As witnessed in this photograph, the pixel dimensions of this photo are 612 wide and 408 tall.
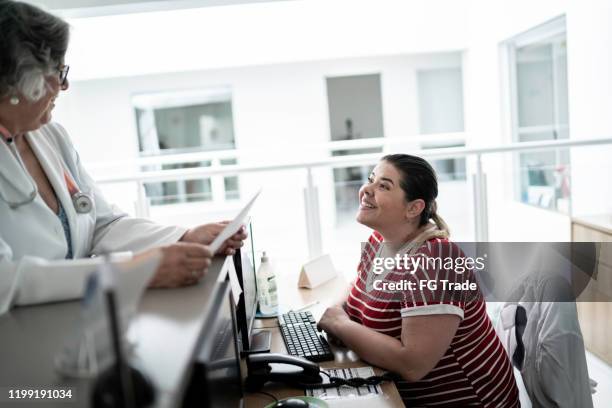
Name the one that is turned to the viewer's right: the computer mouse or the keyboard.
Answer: the keyboard

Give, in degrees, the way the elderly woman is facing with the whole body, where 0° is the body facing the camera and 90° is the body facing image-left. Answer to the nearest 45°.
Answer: approximately 315°

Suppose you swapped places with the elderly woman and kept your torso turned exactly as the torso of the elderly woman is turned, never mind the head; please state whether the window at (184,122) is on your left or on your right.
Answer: on your left

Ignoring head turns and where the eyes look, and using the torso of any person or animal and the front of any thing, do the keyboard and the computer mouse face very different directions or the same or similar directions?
very different directions

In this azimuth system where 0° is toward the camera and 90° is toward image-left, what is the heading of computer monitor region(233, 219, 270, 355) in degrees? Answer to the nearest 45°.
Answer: approximately 270°

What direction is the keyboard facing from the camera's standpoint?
to the viewer's right

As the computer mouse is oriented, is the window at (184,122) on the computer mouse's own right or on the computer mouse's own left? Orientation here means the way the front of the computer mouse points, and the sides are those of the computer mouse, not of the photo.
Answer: on the computer mouse's own right

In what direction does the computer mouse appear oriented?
to the viewer's left

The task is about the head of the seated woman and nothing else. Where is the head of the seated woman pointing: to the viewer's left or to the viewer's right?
to the viewer's left

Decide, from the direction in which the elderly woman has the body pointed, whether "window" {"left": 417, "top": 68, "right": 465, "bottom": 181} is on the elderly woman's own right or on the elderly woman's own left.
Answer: on the elderly woman's own left
